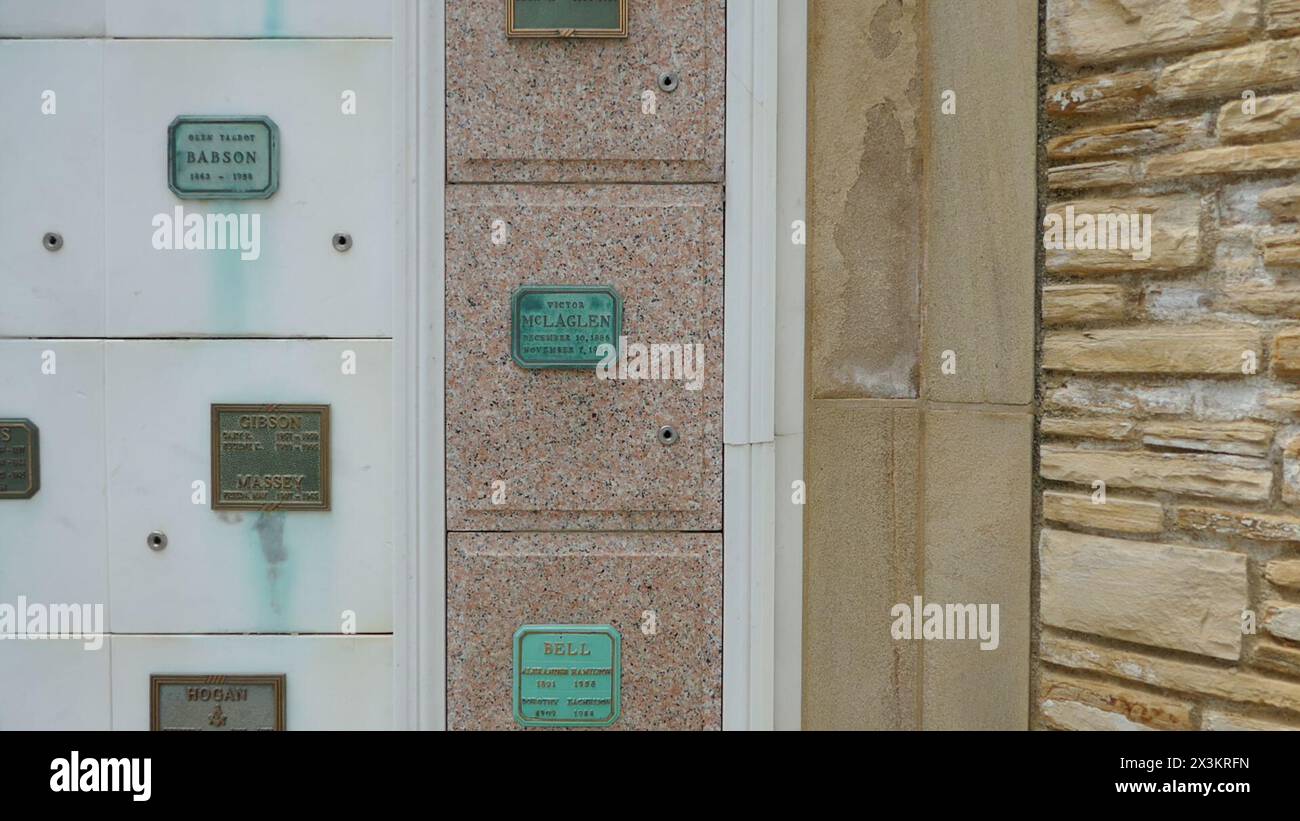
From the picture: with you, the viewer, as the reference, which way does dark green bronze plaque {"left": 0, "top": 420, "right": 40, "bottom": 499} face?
facing the viewer

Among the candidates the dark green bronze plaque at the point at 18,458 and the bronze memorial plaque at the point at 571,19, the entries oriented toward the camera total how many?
2

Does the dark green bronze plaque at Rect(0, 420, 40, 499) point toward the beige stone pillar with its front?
no

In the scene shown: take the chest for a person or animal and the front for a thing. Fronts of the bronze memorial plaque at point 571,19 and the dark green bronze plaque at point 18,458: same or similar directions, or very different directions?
same or similar directions

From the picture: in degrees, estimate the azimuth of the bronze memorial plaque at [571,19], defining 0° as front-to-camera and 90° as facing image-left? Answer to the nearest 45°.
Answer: approximately 0°

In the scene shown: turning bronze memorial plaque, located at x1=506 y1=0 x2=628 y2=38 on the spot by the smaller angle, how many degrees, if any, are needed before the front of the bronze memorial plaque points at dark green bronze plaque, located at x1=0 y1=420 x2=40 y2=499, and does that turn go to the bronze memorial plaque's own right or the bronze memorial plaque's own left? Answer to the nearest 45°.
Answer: approximately 90° to the bronze memorial plaque's own right
